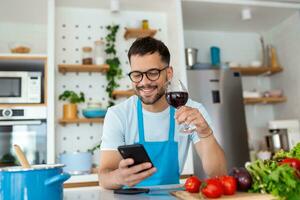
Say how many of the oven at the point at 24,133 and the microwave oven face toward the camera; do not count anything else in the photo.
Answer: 2

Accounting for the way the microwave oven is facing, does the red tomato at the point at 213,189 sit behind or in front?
in front

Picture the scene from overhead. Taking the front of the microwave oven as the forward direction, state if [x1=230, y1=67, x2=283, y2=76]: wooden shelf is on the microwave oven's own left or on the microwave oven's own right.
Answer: on the microwave oven's own left

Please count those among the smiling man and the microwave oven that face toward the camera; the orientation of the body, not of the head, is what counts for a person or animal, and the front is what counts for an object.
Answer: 2

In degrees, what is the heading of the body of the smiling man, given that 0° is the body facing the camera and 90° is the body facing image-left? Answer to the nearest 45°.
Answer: approximately 0°

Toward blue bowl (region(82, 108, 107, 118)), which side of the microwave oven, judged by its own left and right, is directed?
left

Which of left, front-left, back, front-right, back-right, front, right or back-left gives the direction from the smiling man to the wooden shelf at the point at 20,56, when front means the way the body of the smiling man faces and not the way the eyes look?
back-right

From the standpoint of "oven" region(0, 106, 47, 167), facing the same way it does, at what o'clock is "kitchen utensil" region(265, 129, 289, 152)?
The kitchen utensil is roughly at 9 o'clock from the oven.
